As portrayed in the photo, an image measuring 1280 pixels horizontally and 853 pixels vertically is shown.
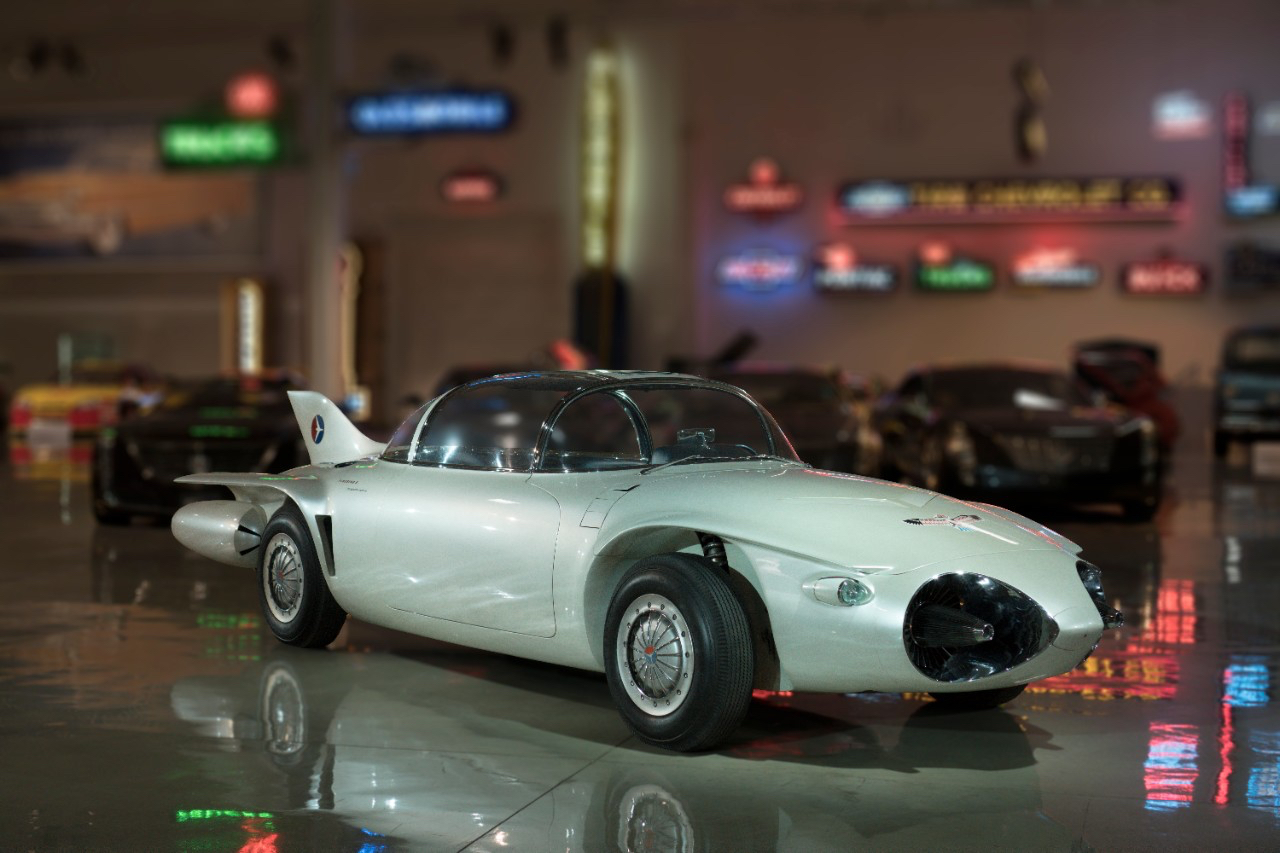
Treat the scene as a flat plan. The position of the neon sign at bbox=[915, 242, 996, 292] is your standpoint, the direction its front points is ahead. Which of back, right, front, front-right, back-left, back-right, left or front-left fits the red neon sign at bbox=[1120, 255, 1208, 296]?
left

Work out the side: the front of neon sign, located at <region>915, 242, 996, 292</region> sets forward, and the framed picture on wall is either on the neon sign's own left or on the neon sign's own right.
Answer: on the neon sign's own right

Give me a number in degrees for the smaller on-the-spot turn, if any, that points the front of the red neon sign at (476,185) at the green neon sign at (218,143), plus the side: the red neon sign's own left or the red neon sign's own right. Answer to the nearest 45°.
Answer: approximately 45° to the red neon sign's own right

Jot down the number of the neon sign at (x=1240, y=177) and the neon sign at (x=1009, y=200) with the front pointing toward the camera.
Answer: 2

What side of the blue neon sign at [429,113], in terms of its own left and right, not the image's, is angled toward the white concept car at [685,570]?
front

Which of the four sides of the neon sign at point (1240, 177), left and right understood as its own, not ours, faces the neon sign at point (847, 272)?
right

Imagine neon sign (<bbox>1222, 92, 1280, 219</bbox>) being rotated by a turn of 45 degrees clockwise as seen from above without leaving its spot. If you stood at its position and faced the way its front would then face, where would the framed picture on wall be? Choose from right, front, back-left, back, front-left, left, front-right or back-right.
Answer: front-right

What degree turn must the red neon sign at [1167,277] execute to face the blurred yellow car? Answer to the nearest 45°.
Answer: approximately 45° to its right

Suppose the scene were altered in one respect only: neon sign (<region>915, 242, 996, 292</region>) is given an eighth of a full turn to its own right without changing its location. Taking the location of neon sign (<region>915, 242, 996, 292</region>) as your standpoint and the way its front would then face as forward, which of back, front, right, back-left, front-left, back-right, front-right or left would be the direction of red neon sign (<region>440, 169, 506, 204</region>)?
front-right
